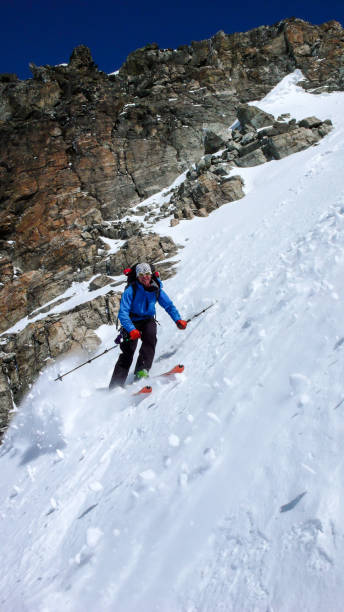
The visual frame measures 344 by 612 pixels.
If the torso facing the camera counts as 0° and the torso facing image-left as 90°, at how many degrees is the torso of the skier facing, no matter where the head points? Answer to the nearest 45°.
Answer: approximately 315°

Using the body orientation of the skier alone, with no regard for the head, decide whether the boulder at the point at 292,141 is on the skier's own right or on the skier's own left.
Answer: on the skier's own left
